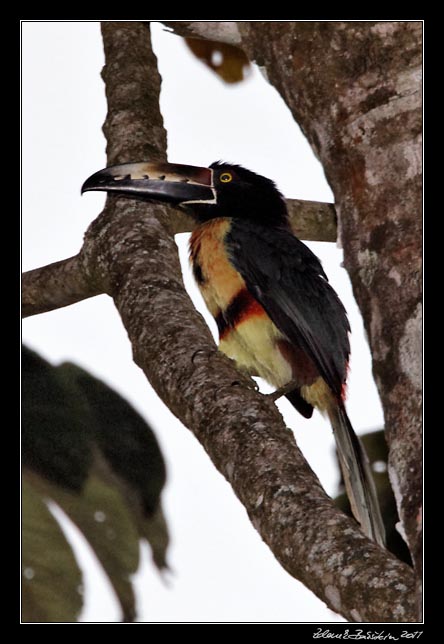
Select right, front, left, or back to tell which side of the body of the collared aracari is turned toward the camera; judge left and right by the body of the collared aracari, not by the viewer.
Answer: left

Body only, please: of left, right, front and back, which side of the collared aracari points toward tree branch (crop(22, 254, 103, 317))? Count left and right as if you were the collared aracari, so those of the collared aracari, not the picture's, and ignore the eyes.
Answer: front

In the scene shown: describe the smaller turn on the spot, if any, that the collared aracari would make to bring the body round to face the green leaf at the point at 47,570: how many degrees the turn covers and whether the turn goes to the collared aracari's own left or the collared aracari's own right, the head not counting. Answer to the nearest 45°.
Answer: approximately 45° to the collared aracari's own left
